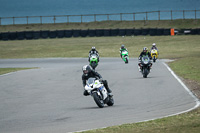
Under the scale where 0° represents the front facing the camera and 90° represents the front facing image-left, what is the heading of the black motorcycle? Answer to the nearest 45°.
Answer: approximately 0°
